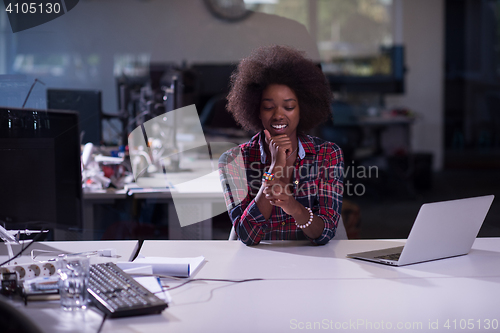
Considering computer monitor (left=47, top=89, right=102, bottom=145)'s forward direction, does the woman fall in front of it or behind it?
in front

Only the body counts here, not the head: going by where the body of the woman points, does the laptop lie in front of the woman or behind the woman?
in front

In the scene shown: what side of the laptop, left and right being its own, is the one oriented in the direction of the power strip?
left

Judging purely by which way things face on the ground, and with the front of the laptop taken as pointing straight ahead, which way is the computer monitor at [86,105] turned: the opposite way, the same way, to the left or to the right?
the opposite way

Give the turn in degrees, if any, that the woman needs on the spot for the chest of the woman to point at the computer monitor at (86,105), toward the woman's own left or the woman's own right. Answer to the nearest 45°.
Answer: approximately 135° to the woman's own right

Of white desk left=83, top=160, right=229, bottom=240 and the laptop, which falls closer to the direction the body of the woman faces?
the laptop

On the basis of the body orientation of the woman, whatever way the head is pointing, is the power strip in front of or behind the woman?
in front
